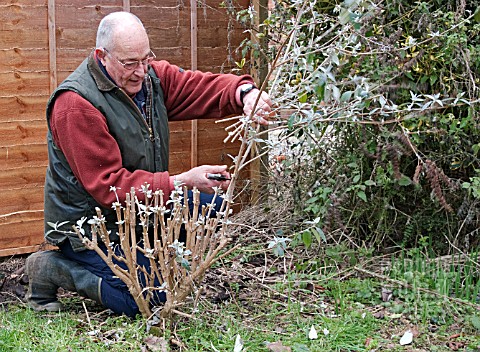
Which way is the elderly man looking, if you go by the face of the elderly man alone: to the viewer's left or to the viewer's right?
to the viewer's right

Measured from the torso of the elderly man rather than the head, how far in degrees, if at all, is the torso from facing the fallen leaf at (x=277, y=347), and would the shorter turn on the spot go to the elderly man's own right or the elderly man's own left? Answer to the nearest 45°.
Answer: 0° — they already face it

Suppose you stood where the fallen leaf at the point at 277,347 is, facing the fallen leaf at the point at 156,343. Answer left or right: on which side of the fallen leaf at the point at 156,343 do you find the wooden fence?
right

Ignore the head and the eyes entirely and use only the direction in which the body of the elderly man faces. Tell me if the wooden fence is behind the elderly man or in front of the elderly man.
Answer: behind

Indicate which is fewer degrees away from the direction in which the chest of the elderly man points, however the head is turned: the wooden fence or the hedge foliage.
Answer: the hedge foliage

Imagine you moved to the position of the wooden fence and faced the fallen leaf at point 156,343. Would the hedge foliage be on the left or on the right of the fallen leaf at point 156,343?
left

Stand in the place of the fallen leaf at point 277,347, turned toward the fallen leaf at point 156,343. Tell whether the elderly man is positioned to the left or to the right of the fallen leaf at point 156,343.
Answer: right

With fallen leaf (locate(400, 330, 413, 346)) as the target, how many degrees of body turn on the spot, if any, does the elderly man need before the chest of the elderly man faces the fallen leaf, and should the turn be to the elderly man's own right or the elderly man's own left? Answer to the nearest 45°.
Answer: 0° — they already face it

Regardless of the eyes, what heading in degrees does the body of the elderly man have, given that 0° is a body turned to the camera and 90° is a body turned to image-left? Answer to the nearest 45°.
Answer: approximately 315°
